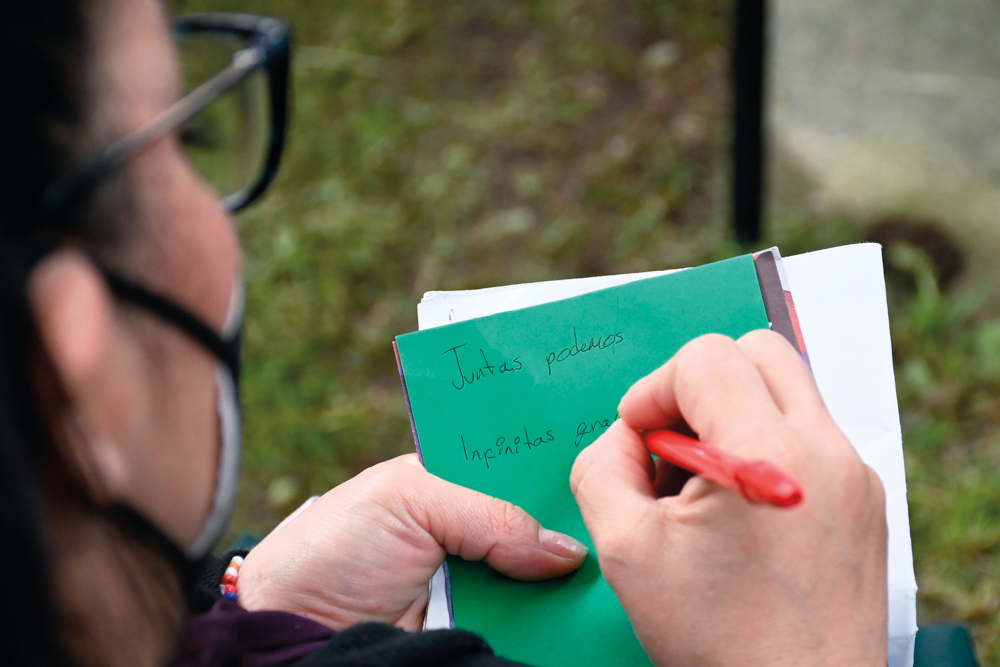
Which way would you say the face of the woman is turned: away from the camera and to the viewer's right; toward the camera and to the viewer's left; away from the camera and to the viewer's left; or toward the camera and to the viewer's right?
away from the camera and to the viewer's right

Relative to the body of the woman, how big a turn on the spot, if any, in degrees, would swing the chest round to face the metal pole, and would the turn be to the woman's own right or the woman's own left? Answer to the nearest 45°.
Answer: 0° — they already face it

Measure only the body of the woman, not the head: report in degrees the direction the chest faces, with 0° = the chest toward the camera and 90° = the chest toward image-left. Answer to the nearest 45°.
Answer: approximately 225°
